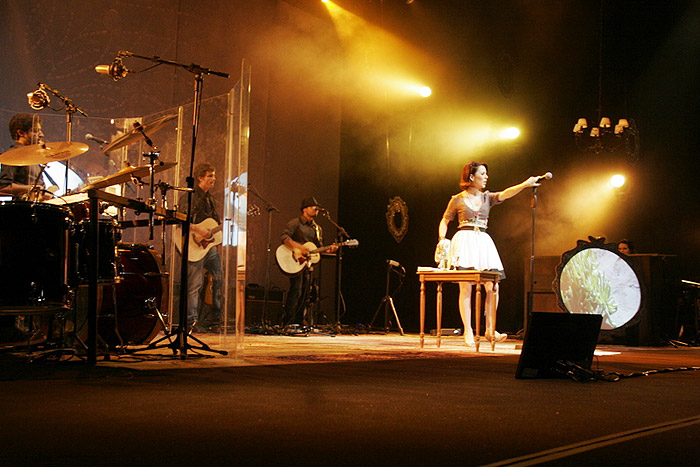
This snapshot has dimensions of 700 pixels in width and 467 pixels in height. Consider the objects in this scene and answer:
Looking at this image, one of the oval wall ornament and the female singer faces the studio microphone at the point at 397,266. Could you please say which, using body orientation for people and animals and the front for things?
the oval wall ornament

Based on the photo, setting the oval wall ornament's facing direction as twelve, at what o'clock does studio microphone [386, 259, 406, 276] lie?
The studio microphone is roughly at 12 o'clock from the oval wall ornament.

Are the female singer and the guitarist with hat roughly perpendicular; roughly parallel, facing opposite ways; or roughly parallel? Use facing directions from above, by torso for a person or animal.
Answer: roughly parallel

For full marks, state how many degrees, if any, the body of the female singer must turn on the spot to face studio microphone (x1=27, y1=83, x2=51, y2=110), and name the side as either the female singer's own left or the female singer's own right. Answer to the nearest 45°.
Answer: approximately 90° to the female singer's own right

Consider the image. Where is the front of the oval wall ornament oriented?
toward the camera

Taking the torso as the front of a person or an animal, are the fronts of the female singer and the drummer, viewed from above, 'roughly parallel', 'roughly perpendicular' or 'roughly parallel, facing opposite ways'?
roughly perpendicular

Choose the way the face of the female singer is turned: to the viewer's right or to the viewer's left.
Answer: to the viewer's right

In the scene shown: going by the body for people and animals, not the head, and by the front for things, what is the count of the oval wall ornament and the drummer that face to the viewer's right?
1

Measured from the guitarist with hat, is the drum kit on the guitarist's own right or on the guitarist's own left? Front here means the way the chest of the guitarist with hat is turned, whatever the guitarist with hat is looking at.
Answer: on the guitarist's own right

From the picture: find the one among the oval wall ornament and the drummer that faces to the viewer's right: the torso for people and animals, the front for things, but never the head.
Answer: the drummer
